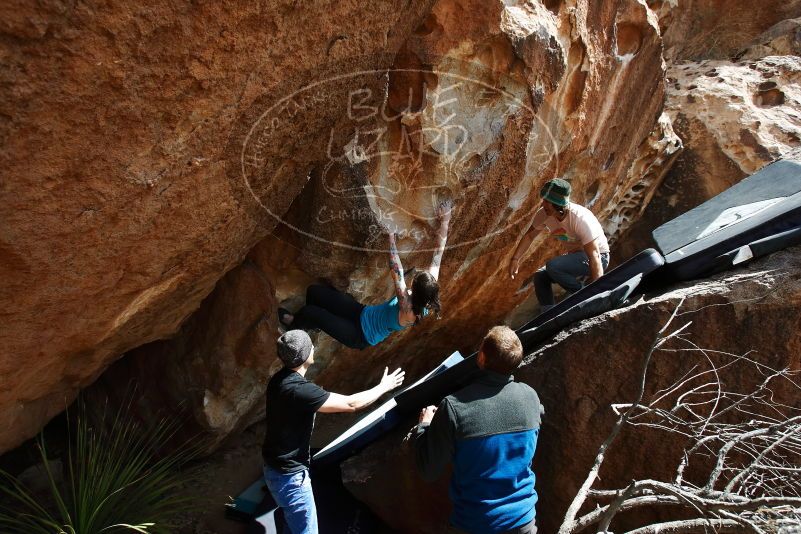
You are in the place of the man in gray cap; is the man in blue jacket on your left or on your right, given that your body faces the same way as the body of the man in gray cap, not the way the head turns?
on your right

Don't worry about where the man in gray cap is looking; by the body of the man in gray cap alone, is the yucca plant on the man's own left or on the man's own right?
on the man's own left

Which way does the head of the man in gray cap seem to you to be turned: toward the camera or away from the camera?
away from the camera

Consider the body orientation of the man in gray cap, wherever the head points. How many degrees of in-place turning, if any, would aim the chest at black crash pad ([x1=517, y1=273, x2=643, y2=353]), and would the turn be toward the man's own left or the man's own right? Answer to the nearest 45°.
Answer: approximately 45° to the man's own right

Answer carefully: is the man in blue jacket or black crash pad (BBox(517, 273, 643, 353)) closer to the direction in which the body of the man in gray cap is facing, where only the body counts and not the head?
the black crash pad

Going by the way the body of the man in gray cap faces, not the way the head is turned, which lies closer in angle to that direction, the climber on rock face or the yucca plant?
the climber on rock face

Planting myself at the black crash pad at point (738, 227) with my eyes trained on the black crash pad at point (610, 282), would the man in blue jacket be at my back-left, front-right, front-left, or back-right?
front-left

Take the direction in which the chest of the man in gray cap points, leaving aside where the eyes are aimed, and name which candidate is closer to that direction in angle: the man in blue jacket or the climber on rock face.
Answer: the climber on rock face

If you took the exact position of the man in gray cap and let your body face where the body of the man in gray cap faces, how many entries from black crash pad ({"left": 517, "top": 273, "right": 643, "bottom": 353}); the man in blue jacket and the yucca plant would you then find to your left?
1

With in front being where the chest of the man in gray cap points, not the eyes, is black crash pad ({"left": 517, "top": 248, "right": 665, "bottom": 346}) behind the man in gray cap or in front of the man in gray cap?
in front

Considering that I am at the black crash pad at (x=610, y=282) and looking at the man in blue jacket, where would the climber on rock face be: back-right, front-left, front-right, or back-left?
front-right

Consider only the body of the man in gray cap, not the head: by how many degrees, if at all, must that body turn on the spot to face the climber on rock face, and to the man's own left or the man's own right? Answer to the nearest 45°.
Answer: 0° — they already face them

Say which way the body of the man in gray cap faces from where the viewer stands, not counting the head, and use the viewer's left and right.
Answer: facing away from the viewer and to the right of the viewer
